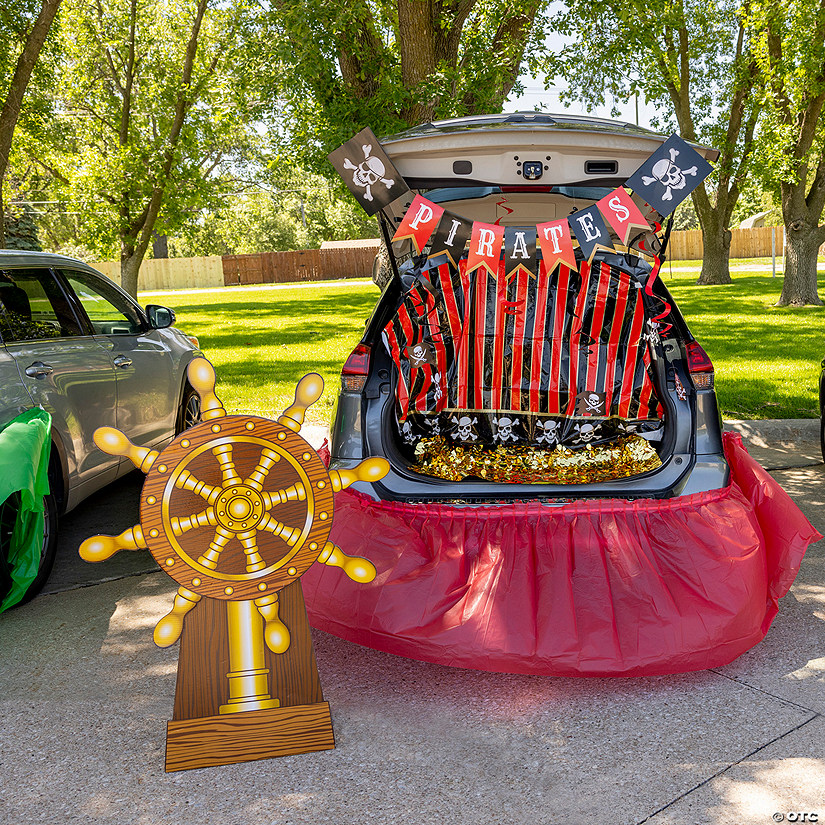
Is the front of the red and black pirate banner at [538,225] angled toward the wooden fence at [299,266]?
no

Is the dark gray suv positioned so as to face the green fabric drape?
no

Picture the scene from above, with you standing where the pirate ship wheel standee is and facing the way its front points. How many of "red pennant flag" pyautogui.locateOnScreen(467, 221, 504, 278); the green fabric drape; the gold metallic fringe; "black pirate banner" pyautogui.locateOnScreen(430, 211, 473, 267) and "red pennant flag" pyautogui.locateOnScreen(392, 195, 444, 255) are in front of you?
0

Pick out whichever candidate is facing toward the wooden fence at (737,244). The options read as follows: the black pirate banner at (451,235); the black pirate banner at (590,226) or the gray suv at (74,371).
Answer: the gray suv

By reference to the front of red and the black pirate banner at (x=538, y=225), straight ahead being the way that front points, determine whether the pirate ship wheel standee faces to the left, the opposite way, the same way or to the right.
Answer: the same way

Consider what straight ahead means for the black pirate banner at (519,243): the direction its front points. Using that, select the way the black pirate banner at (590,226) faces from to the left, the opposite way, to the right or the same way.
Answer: the same way

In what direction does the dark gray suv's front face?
away from the camera

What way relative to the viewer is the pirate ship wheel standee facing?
toward the camera

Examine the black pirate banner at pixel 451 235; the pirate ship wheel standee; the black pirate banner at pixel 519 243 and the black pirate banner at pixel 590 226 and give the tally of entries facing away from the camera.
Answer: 0

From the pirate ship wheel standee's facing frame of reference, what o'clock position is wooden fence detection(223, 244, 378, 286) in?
The wooden fence is roughly at 6 o'clock from the pirate ship wheel standee.

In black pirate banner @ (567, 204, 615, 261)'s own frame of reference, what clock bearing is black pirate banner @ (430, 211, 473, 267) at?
black pirate banner @ (430, 211, 473, 267) is roughly at 3 o'clock from black pirate banner @ (567, 204, 615, 261).

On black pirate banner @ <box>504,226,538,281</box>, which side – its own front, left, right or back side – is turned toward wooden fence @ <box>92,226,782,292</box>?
back

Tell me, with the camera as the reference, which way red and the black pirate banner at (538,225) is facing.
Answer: facing the viewer

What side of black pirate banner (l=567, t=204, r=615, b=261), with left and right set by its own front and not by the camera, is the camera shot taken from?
front

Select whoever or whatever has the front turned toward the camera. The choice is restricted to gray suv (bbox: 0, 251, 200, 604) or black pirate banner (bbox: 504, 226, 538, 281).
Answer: the black pirate banner

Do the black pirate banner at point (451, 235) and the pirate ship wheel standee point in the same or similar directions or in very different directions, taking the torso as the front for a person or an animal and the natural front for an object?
same or similar directions

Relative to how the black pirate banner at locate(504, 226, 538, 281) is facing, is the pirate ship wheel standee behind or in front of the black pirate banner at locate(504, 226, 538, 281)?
in front

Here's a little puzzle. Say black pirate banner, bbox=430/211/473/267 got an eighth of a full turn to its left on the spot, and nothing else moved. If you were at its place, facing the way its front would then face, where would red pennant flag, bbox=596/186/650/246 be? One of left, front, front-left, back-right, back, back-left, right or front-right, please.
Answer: front-left

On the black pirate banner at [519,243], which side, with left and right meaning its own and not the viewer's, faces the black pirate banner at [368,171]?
right
